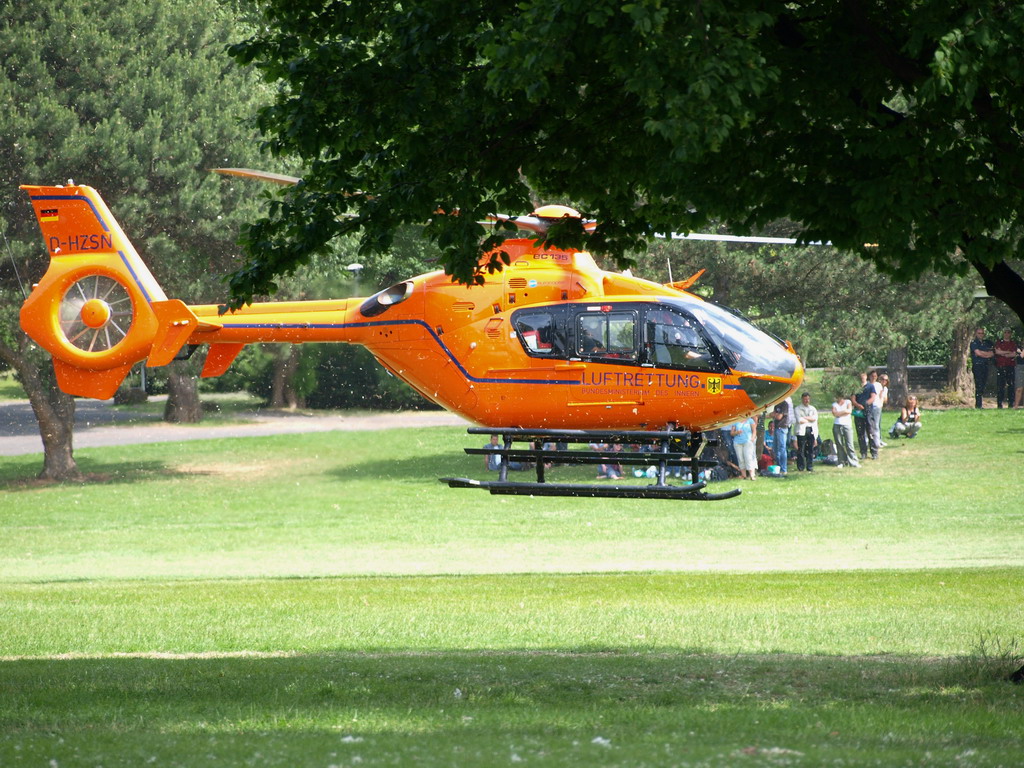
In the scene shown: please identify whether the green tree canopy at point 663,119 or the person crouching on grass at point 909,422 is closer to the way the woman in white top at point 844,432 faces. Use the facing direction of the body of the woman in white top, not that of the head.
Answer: the green tree canopy

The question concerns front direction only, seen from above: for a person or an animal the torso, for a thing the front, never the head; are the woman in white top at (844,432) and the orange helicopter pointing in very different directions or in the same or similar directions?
very different directions

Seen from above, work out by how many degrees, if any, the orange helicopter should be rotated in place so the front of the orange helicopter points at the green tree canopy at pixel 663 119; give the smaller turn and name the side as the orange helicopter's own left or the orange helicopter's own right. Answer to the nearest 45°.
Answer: approximately 90° to the orange helicopter's own right

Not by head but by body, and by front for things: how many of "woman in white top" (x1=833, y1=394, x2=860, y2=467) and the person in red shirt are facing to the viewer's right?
0

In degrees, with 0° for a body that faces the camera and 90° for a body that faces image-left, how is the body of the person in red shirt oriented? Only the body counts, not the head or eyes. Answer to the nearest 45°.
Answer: approximately 0°

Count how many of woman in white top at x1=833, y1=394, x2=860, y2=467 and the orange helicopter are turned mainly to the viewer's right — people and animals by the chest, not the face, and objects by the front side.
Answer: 1

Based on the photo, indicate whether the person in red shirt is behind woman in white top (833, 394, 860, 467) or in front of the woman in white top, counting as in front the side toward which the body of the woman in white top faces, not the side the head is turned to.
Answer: behind

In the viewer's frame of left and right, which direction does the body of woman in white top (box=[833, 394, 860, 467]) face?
facing the viewer and to the left of the viewer

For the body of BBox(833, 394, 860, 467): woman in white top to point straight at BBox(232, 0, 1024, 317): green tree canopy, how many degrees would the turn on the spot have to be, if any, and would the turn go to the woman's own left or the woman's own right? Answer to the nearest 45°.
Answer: approximately 45° to the woman's own left

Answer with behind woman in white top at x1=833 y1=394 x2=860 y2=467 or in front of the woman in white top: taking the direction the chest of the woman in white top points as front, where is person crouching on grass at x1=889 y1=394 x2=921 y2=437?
behind

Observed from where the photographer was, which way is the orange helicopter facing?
facing to the right of the viewer

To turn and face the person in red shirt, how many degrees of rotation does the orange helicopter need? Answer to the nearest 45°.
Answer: approximately 45° to its left

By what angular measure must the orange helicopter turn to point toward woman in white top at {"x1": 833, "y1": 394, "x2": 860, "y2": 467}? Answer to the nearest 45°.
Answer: approximately 45° to its left
